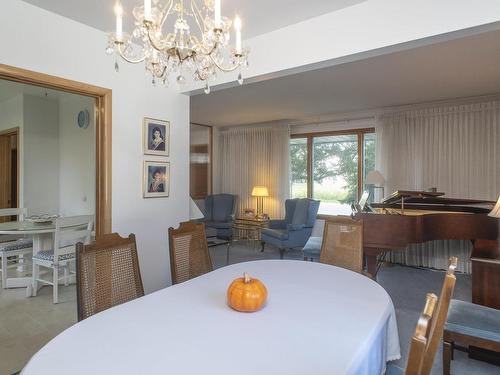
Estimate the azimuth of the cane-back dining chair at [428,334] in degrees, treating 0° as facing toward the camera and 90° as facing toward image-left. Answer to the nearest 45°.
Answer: approximately 90°

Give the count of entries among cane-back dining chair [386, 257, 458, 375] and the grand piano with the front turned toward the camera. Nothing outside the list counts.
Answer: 0

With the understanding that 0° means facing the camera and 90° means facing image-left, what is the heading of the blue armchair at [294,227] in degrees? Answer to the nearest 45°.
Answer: approximately 45°

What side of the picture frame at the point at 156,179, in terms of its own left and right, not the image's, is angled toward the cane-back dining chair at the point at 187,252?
front

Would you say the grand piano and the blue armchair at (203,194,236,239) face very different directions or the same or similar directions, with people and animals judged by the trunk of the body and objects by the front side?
very different directions

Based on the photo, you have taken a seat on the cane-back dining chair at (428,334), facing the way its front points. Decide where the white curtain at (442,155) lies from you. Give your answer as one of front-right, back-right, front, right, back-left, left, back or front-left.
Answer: right

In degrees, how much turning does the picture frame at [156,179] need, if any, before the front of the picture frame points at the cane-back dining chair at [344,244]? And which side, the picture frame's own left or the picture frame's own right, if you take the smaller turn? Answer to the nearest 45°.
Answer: approximately 45° to the picture frame's own left

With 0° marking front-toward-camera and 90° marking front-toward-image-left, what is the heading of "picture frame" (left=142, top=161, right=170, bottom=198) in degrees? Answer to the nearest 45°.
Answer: approximately 0°

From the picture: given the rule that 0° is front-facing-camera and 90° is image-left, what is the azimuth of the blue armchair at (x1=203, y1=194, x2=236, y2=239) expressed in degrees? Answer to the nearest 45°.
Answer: approximately 315°

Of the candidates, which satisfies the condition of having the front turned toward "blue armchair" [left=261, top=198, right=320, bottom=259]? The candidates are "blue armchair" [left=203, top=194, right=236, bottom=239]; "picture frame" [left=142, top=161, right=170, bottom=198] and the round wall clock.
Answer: "blue armchair" [left=203, top=194, right=236, bottom=239]
